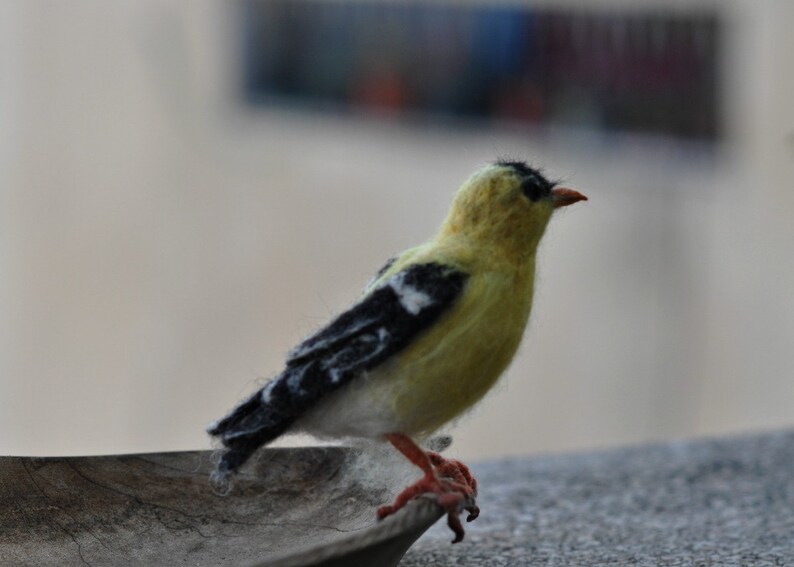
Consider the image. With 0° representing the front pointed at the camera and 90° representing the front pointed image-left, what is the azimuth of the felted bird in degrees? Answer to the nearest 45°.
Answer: approximately 270°
